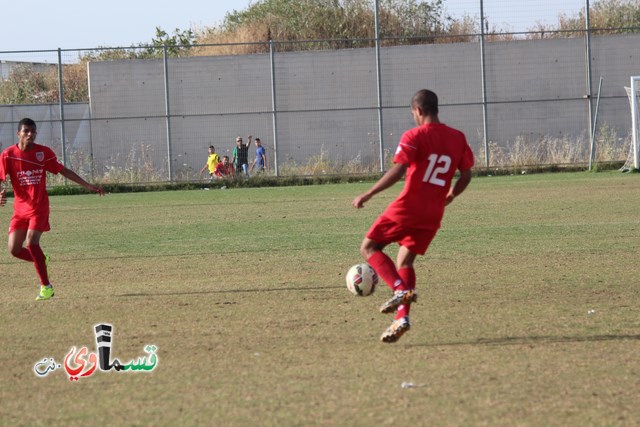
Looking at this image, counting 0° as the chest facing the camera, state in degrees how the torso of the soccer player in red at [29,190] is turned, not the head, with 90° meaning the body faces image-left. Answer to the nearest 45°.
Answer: approximately 0°

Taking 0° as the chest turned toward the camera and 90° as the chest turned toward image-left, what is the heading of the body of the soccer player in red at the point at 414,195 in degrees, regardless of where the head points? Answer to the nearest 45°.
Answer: approximately 135°

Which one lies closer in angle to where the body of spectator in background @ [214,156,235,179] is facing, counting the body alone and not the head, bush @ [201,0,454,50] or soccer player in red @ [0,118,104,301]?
the soccer player in red

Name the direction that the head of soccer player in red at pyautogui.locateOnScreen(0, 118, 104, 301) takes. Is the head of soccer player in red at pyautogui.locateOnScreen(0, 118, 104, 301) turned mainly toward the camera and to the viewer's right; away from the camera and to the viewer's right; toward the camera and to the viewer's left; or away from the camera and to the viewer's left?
toward the camera and to the viewer's right

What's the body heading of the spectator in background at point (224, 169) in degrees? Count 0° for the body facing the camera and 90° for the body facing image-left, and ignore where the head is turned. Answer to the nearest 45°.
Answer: approximately 0°

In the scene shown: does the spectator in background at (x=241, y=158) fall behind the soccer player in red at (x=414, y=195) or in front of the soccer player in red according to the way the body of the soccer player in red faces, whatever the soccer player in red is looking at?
in front

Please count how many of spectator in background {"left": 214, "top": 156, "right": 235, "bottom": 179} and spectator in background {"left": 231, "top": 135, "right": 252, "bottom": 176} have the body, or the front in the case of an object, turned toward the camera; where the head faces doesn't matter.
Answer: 2

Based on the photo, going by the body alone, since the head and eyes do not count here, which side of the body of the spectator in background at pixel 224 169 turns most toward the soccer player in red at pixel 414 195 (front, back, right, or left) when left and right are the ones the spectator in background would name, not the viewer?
front

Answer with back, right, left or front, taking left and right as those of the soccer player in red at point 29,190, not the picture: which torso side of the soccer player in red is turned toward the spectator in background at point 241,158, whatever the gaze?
back
